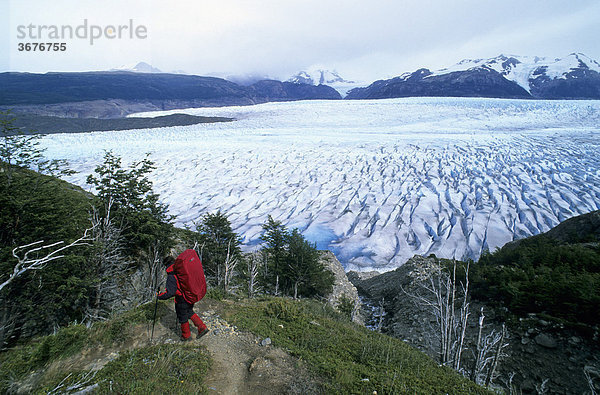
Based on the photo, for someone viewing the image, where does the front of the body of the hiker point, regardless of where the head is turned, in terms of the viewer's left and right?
facing away from the viewer and to the left of the viewer

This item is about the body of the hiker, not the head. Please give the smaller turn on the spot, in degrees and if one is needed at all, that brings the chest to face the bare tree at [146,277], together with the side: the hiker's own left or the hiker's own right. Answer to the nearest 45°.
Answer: approximately 45° to the hiker's own right

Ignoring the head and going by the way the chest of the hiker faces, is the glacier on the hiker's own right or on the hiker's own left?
on the hiker's own right

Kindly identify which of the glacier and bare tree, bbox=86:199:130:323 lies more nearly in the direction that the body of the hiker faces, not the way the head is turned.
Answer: the bare tree
